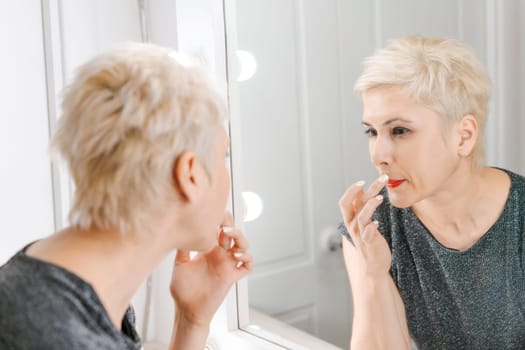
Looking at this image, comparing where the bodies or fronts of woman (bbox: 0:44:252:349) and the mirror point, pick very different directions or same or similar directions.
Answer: very different directions

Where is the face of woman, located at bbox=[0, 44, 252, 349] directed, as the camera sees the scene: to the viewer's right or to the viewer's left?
to the viewer's right

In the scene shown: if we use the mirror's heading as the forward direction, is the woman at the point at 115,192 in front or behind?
in front

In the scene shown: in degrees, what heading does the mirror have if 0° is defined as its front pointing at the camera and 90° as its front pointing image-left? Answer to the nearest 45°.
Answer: approximately 45°

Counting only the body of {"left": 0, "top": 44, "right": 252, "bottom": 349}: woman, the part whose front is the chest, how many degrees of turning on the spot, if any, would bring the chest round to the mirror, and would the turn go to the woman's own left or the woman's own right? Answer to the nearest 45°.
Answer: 0° — they already face it

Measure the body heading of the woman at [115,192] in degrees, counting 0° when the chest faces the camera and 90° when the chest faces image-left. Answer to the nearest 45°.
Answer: approximately 225°
